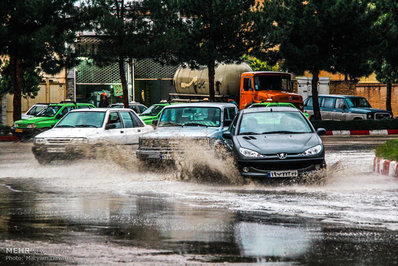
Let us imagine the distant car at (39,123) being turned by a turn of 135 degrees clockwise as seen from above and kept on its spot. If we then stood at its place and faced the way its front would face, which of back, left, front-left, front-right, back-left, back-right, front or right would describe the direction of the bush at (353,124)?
right

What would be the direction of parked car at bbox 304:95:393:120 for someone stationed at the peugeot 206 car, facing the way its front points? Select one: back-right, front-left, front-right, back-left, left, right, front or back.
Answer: back

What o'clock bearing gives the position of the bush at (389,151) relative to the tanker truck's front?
The bush is roughly at 1 o'clock from the tanker truck.

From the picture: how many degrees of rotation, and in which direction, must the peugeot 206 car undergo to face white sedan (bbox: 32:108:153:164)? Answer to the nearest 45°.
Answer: approximately 135° to its right

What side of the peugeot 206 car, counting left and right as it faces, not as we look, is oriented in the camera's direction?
front

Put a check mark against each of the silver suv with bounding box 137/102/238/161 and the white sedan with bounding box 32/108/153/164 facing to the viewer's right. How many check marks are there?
0

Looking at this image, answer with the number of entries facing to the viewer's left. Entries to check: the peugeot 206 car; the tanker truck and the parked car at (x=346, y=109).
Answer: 0

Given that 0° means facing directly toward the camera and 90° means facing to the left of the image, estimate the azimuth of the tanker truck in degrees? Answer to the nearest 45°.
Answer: approximately 315°

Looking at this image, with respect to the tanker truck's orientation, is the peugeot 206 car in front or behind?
in front

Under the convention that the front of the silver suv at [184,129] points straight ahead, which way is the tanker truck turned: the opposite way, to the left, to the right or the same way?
to the left

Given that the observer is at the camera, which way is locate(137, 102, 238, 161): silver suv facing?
facing the viewer and to the left of the viewer

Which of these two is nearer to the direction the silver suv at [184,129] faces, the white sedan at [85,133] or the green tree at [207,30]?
the white sedan

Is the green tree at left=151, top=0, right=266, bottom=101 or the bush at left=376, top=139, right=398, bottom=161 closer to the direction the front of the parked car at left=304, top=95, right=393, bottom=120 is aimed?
the bush

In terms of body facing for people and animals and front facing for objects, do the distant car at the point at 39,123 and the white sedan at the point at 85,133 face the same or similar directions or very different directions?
same or similar directions

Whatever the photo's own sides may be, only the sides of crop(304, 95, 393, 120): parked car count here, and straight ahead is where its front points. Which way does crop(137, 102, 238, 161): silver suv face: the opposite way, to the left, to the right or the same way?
to the right
